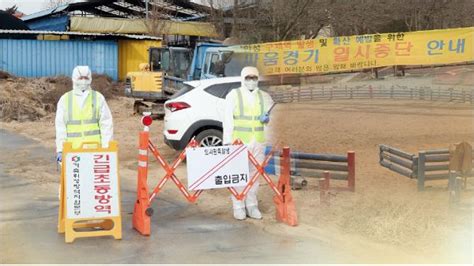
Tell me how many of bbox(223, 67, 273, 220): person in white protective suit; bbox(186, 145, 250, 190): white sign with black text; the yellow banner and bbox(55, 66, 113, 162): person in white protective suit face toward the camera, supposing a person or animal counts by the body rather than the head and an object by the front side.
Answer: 4

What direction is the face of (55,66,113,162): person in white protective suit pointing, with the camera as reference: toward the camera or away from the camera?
toward the camera

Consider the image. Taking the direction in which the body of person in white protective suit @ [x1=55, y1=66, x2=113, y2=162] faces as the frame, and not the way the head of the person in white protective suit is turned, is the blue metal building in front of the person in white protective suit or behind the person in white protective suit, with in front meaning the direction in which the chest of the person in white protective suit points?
behind

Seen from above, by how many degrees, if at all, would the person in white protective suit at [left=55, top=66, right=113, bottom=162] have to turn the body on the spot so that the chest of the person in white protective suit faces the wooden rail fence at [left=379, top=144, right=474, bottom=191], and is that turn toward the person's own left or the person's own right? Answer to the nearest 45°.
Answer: approximately 90° to the person's own left

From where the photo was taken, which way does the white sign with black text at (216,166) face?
toward the camera

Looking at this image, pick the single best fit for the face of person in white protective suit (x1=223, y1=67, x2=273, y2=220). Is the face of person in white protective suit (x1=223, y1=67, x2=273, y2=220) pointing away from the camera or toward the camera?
toward the camera

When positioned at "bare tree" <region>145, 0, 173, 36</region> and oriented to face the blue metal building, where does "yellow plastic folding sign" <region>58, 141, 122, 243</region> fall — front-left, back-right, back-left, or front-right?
front-left

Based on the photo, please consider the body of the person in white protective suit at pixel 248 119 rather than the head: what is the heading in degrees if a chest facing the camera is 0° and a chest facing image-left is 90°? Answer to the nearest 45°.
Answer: approximately 0°

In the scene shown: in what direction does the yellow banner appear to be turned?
toward the camera
